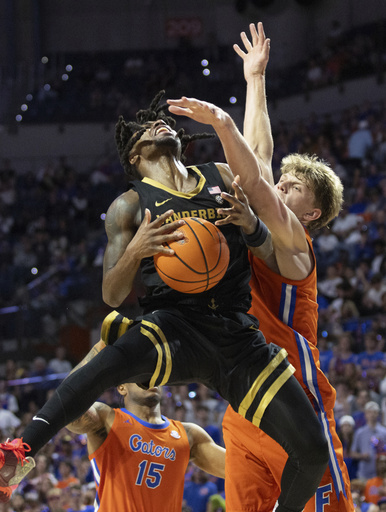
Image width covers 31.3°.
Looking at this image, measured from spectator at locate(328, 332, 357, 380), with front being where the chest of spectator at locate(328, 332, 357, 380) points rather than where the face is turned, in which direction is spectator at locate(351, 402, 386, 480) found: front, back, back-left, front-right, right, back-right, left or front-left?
front-left

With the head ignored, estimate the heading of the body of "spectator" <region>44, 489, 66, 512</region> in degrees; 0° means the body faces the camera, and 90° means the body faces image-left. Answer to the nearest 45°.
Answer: approximately 0°

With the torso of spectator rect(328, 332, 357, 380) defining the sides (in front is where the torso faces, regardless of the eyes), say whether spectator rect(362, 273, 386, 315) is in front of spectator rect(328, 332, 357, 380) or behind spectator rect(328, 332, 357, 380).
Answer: behind

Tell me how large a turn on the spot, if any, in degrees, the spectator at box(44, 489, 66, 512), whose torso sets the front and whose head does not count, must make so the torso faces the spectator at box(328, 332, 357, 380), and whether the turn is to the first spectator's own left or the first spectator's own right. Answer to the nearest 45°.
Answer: approximately 90° to the first spectator's own left

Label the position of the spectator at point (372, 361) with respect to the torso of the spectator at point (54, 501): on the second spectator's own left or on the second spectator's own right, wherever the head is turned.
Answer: on the second spectator's own left

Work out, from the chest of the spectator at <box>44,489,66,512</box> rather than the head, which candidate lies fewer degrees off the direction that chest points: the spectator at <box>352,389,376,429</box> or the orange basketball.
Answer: the orange basketball

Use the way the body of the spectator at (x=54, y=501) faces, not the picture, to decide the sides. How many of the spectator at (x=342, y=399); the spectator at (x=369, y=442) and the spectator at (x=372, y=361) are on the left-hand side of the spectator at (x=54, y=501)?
3

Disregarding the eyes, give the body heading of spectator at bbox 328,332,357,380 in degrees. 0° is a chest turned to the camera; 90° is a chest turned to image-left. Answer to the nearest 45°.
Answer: approximately 45°

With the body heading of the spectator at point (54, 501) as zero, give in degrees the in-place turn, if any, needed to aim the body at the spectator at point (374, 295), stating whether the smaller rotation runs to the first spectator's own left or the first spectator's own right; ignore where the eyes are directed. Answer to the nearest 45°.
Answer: approximately 90° to the first spectator's own left

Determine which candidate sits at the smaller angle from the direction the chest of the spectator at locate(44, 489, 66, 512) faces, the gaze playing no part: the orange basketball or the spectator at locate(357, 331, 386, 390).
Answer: the orange basketball

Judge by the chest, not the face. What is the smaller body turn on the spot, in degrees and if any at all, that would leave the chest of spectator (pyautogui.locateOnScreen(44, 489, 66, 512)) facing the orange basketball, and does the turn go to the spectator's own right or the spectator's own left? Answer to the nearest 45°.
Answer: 0° — they already face it

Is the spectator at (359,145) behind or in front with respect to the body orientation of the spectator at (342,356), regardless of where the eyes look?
behind

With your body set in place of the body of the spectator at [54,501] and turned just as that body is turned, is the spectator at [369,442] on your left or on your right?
on your left
